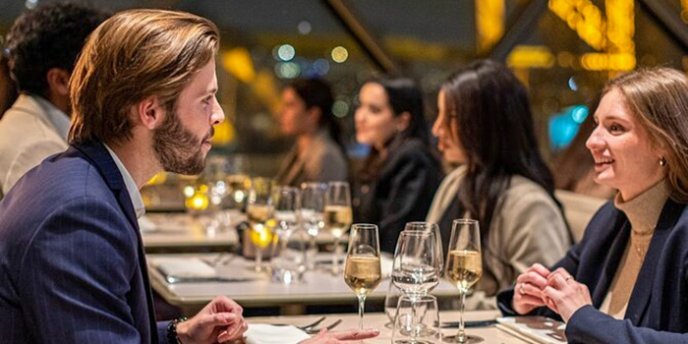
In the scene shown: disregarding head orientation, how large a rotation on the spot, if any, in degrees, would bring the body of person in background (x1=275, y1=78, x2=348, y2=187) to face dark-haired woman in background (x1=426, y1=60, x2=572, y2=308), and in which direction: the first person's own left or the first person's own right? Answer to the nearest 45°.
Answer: approximately 90° to the first person's own left

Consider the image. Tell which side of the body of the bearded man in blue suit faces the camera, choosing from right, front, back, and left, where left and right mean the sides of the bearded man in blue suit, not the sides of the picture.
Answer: right

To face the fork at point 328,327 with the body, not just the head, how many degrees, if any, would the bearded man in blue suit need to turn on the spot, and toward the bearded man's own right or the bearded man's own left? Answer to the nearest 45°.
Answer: approximately 45° to the bearded man's own left

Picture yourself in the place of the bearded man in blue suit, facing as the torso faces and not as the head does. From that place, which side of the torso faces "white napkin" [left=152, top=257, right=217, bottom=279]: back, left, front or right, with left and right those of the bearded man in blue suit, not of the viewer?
left

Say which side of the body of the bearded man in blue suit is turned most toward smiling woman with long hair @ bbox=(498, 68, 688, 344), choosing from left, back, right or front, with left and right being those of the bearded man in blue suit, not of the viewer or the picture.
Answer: front

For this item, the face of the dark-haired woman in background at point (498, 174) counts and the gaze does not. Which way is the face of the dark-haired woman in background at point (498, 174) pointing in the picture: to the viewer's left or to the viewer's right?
to the viewer's left
